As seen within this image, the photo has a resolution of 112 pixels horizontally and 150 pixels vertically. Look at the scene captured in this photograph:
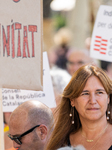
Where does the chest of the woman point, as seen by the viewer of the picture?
toward the camera

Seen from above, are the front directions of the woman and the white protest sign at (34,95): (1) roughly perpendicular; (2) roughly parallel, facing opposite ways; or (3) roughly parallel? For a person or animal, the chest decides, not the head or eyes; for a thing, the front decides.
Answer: roughly parallel

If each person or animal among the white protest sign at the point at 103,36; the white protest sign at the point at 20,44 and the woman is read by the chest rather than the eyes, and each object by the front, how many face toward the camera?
3

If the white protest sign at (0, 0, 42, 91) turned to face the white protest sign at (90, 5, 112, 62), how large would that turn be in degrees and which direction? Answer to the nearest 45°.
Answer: approximately 135° to its left

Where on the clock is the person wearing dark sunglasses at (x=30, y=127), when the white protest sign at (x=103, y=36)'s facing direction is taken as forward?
The person wearing dark sunglasses is roughly at 1 o'clock from the white protest sign.

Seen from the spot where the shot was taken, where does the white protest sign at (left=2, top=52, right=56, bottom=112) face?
facing the viewer

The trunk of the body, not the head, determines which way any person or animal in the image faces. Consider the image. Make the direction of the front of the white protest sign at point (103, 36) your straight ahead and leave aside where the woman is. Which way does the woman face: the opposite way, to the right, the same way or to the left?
the same way

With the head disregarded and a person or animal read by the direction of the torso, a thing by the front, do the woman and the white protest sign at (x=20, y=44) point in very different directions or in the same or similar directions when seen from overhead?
same or similar directions

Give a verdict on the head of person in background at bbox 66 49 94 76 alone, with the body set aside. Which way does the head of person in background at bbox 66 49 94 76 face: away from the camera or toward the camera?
toward the camera

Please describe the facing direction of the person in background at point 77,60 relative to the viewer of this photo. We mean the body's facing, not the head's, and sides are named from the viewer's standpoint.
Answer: facing the viewer and to the left of the viewer
